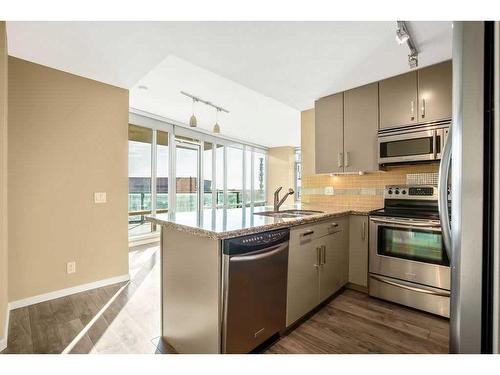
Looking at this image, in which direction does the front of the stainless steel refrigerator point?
to the viewer's left

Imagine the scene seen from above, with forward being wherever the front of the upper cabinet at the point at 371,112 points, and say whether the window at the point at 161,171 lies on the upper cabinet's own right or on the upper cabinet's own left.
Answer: on the upper cabinet's own right

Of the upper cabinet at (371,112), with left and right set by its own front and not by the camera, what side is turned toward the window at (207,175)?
right

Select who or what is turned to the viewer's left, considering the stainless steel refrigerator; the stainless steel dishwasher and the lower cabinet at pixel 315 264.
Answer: the stainless steel refrigerator

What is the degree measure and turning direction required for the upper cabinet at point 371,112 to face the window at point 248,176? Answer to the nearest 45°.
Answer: approximately 90° to its right

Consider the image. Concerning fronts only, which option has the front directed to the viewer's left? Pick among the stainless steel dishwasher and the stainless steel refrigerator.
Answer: the stainless steel refrigerator

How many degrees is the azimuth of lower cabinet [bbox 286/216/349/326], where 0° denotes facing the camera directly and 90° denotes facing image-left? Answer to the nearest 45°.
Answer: approximately 315°

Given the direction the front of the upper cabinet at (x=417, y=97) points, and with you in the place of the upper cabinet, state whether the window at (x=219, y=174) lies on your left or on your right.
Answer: on your right
